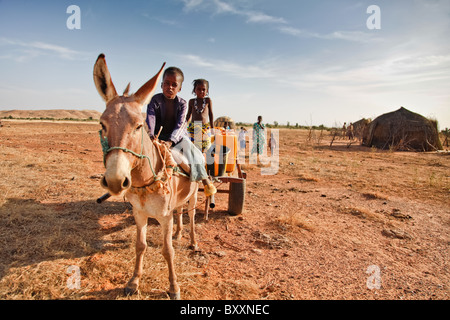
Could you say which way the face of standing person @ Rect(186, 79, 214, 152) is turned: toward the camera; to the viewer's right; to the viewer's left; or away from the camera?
toward the camera

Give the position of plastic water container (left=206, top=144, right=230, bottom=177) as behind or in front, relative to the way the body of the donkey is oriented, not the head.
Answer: behind

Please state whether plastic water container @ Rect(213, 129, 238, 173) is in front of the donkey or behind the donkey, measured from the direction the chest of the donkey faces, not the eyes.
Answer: behind

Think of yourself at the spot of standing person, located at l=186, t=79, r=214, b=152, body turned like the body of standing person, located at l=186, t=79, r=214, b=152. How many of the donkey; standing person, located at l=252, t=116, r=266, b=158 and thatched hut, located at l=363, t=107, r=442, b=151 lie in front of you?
1

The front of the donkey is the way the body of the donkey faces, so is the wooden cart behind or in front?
behind

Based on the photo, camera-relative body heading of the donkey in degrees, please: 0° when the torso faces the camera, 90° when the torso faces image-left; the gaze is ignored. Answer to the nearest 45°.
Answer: approximately 45°

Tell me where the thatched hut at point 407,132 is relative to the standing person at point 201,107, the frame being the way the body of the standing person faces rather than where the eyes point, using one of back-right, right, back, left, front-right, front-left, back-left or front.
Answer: back-left

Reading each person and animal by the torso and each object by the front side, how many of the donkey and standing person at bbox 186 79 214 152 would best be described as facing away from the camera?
0

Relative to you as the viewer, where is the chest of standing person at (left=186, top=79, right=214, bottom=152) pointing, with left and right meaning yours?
facing the viewer

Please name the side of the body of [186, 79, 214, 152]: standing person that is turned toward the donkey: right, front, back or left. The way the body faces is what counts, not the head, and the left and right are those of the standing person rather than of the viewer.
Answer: front

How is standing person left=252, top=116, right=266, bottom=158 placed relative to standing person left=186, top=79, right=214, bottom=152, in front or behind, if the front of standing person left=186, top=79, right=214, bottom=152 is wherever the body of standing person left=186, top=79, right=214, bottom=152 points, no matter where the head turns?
behind
